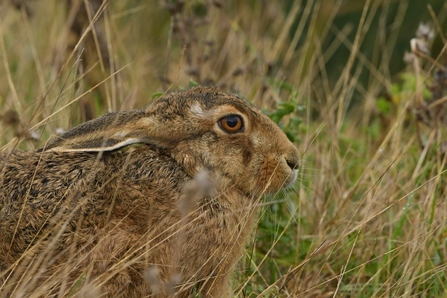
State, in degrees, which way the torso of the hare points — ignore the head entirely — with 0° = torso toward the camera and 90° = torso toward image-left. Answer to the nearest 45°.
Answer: approximately 270°
